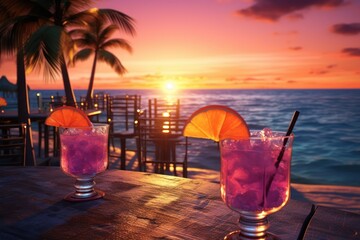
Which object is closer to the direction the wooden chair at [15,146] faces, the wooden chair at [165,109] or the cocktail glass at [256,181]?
the wooden chair

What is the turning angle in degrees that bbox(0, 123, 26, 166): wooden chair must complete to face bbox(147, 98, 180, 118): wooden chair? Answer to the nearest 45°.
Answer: approximately 45° to its right

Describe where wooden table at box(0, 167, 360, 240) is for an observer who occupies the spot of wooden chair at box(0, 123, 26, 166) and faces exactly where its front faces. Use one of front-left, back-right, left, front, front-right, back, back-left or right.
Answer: back

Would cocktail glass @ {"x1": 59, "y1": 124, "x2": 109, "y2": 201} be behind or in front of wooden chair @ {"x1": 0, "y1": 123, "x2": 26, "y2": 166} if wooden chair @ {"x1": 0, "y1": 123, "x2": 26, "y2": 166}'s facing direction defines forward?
behind

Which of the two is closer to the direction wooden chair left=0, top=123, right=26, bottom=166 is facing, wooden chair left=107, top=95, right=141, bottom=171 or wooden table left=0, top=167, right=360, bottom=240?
the wooden chair

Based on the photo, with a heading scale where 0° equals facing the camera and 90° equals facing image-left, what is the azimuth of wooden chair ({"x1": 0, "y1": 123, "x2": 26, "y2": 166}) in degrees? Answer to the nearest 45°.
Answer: approximately 180°

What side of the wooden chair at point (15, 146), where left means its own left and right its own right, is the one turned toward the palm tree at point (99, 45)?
front

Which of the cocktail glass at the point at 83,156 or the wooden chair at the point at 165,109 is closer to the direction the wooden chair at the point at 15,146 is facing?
the wooden chair
